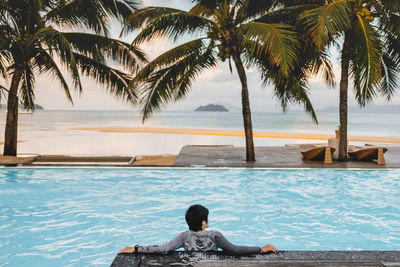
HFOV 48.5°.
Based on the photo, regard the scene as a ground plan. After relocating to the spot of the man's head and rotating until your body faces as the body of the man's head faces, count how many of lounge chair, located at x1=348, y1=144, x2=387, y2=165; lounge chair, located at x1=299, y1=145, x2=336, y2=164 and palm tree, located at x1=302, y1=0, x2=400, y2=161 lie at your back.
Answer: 0

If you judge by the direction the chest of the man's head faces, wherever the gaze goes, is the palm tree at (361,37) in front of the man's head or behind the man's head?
in front

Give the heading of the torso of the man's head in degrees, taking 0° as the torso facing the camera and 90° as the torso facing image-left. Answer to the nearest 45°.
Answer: approximately 225°

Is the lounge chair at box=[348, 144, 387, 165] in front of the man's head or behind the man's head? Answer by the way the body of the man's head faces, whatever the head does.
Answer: in front

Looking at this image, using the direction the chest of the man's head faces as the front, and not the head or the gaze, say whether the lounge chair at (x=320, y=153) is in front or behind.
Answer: in front

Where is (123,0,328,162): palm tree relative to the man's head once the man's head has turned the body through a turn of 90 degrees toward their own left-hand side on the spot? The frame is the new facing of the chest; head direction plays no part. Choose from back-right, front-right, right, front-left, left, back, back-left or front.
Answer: front-right

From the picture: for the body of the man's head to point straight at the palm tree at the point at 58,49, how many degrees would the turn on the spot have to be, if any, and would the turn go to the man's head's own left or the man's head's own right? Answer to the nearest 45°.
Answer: approximately 90° to the man's head's own left
